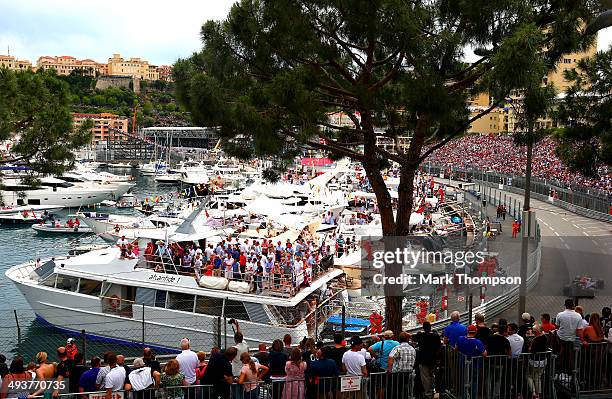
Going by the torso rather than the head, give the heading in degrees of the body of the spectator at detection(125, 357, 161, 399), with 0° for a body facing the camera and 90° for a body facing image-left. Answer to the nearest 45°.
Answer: approximately 180°

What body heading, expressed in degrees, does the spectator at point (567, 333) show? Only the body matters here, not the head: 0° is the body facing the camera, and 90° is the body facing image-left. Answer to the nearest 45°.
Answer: approximately 180°

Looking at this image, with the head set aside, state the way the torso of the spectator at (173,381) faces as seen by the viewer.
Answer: away from the camera

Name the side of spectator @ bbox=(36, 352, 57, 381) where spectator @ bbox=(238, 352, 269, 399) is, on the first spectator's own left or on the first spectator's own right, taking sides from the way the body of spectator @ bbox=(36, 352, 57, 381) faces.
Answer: on the first spectator's own right

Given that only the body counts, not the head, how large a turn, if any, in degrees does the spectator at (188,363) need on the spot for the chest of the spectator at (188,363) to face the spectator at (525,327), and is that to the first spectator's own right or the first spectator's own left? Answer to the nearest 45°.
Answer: approximately 90° to the first spectator's own right

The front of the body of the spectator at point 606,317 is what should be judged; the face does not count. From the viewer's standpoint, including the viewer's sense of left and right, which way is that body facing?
facing away from the viewer

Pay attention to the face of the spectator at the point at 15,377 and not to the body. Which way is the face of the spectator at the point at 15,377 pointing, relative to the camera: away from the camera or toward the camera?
away from the camera

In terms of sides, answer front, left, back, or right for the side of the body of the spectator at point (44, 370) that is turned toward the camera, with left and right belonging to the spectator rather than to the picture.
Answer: back
